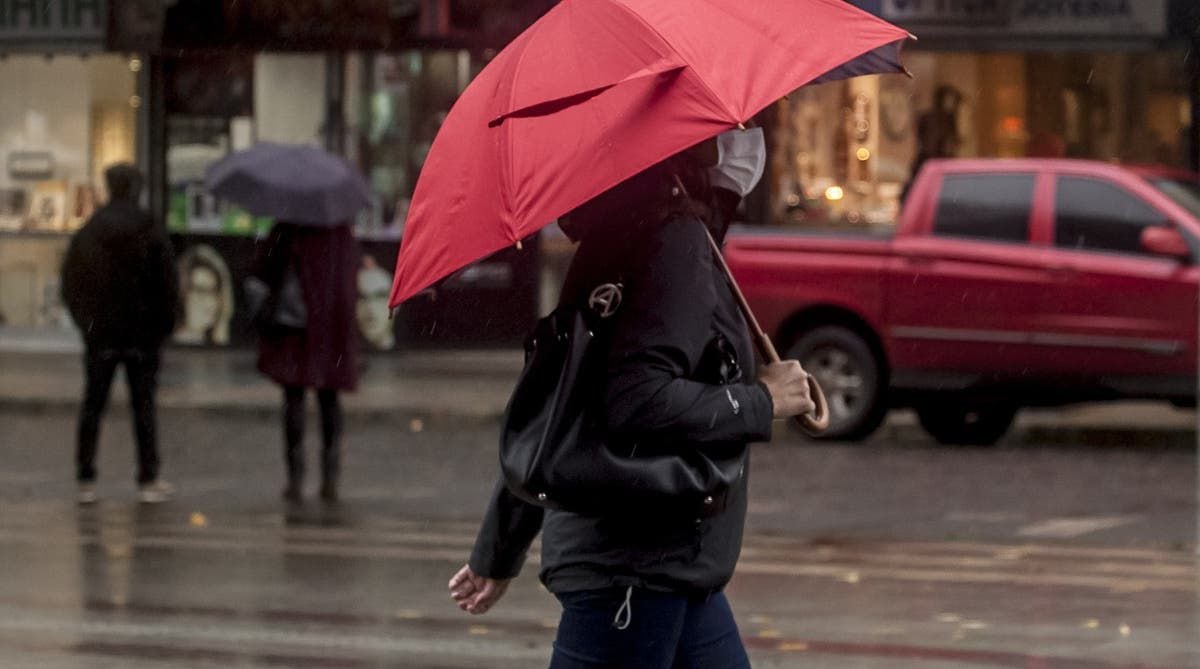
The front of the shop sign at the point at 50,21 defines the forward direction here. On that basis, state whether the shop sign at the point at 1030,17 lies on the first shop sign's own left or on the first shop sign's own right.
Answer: on the first shop sign's own left

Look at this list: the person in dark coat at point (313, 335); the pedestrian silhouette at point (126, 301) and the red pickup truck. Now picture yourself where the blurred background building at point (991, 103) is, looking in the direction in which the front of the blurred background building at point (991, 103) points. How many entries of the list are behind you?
0

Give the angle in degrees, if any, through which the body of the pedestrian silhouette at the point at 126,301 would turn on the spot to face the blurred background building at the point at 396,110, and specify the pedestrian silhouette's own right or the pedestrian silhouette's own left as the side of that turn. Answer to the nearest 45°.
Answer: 0° — they already face it

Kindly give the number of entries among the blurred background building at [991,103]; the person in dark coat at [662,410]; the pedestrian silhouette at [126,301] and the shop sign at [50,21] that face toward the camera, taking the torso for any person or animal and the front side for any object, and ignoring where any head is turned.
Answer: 2

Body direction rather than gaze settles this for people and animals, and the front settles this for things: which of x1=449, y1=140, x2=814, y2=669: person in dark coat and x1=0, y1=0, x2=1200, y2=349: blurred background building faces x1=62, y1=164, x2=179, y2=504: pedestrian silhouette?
the blurred background building

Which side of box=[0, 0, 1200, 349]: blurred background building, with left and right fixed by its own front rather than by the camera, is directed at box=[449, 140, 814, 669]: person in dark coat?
front

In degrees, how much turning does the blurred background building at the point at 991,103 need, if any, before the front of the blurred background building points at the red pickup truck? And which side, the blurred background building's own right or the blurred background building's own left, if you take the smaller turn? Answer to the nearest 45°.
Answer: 0° — it already faces it

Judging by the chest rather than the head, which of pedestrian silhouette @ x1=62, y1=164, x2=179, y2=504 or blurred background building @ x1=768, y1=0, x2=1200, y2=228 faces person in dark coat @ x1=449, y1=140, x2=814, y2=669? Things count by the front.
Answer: the blurred background building

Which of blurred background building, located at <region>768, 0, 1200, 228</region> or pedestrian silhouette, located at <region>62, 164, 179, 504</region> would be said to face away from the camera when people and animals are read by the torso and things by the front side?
the pedestrian silhouette

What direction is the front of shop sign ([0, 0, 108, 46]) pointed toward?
toward the camera

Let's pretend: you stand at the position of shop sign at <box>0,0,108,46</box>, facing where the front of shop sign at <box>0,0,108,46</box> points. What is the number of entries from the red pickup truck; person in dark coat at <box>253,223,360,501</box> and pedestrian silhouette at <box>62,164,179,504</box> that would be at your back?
0

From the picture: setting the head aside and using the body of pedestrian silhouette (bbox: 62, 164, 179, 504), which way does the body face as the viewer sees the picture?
away from the camera

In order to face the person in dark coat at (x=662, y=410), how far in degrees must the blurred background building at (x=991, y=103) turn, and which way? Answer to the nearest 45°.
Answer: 0° — it already faces them

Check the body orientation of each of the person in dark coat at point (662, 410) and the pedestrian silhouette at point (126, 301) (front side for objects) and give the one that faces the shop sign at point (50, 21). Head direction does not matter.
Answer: the pedestrian silhouette

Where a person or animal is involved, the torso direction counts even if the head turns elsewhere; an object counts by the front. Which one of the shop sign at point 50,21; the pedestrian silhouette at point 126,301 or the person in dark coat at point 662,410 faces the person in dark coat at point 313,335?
the shop sign

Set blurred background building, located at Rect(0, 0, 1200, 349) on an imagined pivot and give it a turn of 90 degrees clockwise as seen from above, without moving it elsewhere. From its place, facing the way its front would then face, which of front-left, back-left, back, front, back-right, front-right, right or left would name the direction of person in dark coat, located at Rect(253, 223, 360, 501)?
left

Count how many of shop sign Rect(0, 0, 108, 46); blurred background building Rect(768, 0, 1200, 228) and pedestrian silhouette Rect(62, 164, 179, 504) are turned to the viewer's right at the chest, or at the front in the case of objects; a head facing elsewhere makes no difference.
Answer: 0

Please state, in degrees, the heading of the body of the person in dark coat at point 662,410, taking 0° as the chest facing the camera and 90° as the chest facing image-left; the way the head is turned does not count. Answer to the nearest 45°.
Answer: approximately 270°

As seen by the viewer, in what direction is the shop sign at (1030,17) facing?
toward the camera

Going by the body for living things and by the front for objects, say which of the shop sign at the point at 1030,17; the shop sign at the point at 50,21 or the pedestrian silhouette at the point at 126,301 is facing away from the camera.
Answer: the pedestrian silhouette
